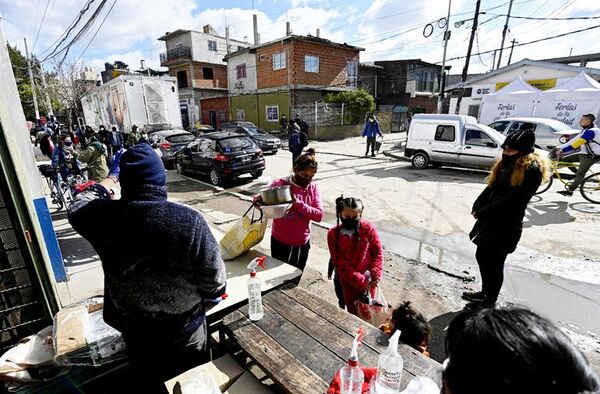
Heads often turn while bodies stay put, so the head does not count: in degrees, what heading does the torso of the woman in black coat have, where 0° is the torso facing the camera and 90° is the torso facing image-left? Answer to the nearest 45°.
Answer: approximately 90°

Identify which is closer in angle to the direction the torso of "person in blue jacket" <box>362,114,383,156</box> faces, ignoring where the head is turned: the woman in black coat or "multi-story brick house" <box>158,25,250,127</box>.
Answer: the woman in black coat

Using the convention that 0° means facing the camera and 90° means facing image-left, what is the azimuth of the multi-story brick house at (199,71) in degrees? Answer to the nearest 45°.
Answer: approximately 45°

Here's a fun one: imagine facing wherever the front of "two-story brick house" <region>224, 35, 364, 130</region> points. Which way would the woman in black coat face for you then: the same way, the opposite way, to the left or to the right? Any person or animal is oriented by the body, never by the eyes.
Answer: to the right

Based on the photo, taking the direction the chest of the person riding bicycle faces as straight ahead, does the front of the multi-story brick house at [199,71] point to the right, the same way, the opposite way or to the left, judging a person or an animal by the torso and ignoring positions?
to the left

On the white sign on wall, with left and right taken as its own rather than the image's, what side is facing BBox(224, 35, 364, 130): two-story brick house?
right

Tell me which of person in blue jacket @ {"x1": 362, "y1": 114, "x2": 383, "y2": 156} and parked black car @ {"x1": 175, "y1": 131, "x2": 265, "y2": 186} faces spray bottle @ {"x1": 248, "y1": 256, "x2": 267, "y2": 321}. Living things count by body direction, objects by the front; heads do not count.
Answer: the person in blue jacket

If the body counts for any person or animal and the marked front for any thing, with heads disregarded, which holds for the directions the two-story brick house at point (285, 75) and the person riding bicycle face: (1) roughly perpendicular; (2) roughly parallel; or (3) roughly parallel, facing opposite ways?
roughly perpendicular

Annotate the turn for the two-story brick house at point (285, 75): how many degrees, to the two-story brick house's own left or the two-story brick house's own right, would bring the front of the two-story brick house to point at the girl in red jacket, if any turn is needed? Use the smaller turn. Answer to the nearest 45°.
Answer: approximately 45° to the two-story brick house's own left

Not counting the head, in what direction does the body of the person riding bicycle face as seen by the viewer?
to the viewer's left

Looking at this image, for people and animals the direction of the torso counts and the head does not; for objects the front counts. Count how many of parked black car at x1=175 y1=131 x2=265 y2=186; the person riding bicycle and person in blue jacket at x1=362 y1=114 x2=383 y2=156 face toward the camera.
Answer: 1
